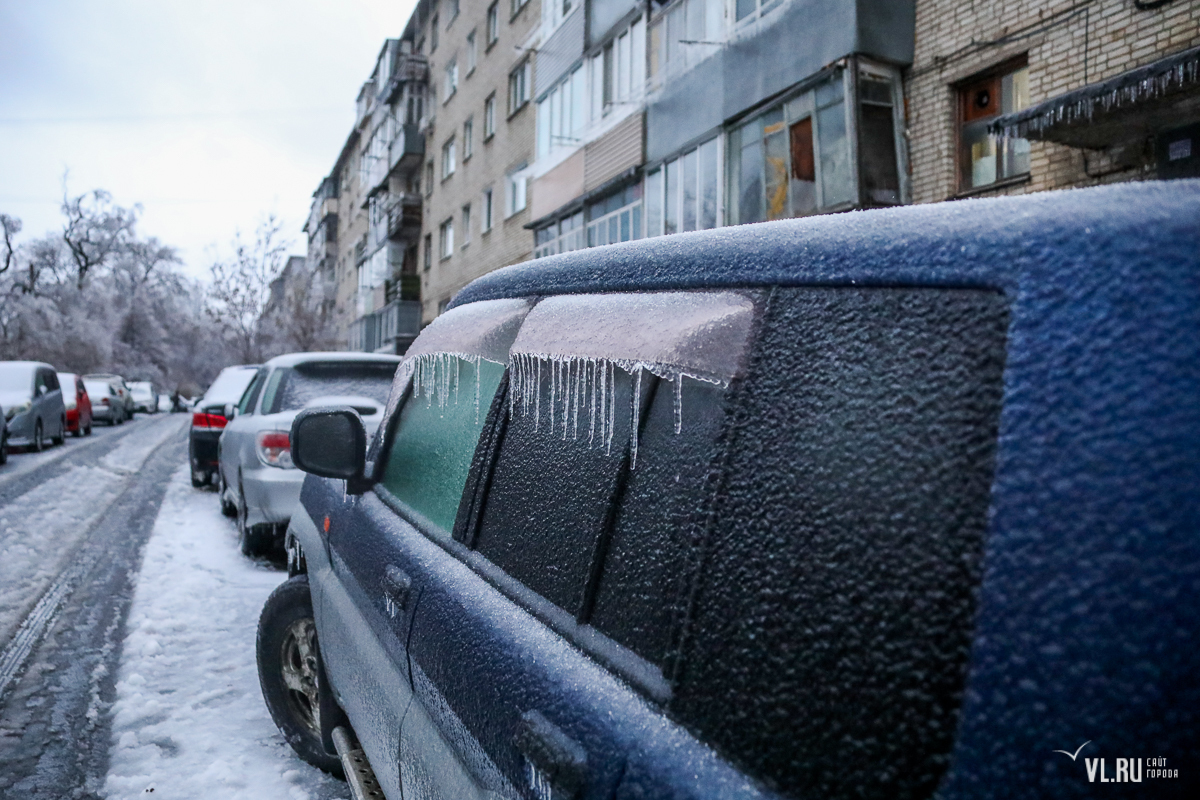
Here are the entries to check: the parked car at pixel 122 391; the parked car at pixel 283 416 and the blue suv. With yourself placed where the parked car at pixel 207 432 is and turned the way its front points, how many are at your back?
2

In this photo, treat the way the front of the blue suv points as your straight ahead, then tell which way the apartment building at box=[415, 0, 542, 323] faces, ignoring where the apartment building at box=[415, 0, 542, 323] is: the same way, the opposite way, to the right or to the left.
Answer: to the left

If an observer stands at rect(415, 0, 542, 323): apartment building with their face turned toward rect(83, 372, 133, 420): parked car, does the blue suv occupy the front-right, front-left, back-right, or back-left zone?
back-left

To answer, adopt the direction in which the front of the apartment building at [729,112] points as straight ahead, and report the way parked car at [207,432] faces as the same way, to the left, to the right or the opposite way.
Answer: to the right

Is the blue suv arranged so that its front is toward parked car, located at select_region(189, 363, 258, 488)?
yes

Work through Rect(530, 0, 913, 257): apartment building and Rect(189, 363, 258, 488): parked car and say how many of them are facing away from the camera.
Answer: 1

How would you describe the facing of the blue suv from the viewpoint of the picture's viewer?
facing away from the viewer and to the left of the viewer

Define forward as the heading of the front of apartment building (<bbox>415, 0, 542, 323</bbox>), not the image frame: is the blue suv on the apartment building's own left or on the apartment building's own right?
on the apartment building's own left

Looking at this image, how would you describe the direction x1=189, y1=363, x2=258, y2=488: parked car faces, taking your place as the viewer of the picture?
facing away from the viewer

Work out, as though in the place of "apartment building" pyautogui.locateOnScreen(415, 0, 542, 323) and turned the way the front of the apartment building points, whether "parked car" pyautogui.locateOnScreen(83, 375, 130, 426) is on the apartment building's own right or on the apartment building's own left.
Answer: on the apartment building's own right
